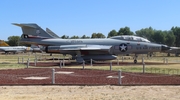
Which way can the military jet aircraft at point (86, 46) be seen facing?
to the viewer's right
